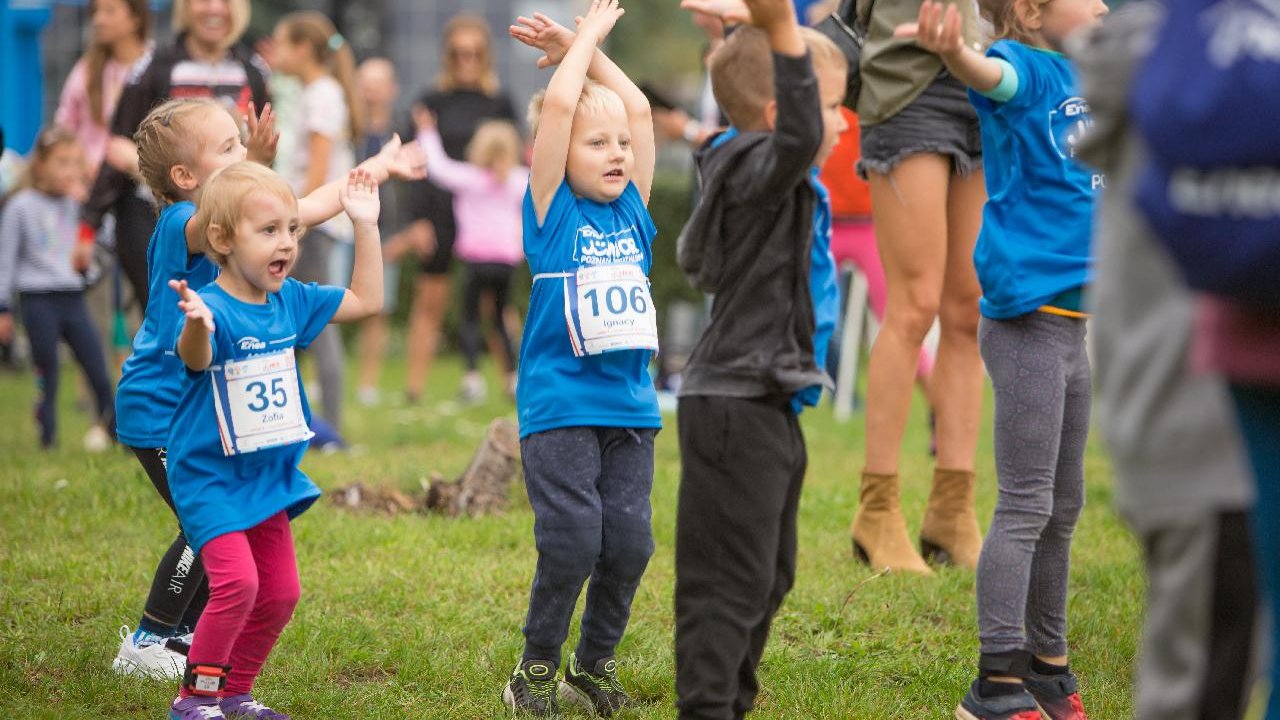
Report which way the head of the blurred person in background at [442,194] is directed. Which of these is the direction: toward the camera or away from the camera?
toward the camera

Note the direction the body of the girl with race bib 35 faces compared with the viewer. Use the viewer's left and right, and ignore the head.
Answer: facing the viewer and to the right of the viewer

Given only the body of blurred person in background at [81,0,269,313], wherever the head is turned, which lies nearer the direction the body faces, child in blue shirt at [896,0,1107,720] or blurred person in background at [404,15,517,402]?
the child in blue shirt

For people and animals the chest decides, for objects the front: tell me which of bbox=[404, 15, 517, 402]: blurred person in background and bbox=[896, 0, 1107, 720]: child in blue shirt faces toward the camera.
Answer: the blurred person in background

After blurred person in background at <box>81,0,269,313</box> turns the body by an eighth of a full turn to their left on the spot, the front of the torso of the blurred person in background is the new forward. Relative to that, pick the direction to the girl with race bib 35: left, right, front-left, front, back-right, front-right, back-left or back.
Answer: front-right

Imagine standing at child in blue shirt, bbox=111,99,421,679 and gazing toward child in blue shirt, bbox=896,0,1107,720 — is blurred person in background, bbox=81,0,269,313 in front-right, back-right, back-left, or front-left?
back-left

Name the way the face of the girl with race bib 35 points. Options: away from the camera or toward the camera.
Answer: toward the camera

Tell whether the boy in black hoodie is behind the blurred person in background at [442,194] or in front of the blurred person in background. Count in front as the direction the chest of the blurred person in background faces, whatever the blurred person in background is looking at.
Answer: in front

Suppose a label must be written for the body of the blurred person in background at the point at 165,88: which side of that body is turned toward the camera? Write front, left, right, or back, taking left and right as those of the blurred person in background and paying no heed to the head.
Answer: front
